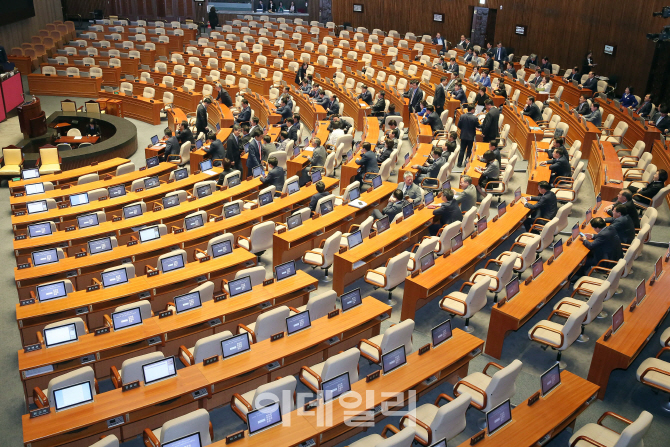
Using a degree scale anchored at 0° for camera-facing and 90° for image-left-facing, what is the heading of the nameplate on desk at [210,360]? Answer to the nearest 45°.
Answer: approximately 315°

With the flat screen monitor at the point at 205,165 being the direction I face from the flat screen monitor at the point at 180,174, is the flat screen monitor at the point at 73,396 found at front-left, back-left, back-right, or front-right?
back-right

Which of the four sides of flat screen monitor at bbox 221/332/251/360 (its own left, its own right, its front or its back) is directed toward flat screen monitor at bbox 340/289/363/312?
left

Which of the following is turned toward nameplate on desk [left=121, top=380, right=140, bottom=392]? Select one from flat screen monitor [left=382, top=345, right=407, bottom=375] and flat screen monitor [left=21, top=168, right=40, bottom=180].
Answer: flat screen monitor [left=21, top=168, right=40, bottom=180]

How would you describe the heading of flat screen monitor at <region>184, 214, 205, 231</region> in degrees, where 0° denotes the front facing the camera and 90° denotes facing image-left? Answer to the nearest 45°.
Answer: approximately 315°

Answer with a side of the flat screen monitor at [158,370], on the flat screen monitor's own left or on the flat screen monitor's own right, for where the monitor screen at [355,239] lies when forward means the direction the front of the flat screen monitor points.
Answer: on the flat screen monitor's own left

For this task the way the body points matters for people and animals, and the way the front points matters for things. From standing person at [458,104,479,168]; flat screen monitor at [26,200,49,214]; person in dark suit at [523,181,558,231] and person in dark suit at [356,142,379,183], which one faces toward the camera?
the flat screen monitor

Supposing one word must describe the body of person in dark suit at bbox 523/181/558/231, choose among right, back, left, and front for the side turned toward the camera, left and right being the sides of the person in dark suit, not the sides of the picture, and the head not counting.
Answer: left

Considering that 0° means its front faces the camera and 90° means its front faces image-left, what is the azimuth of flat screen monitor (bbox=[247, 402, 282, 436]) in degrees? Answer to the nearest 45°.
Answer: approximately 315°

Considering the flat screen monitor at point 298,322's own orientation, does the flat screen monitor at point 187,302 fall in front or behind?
behind
